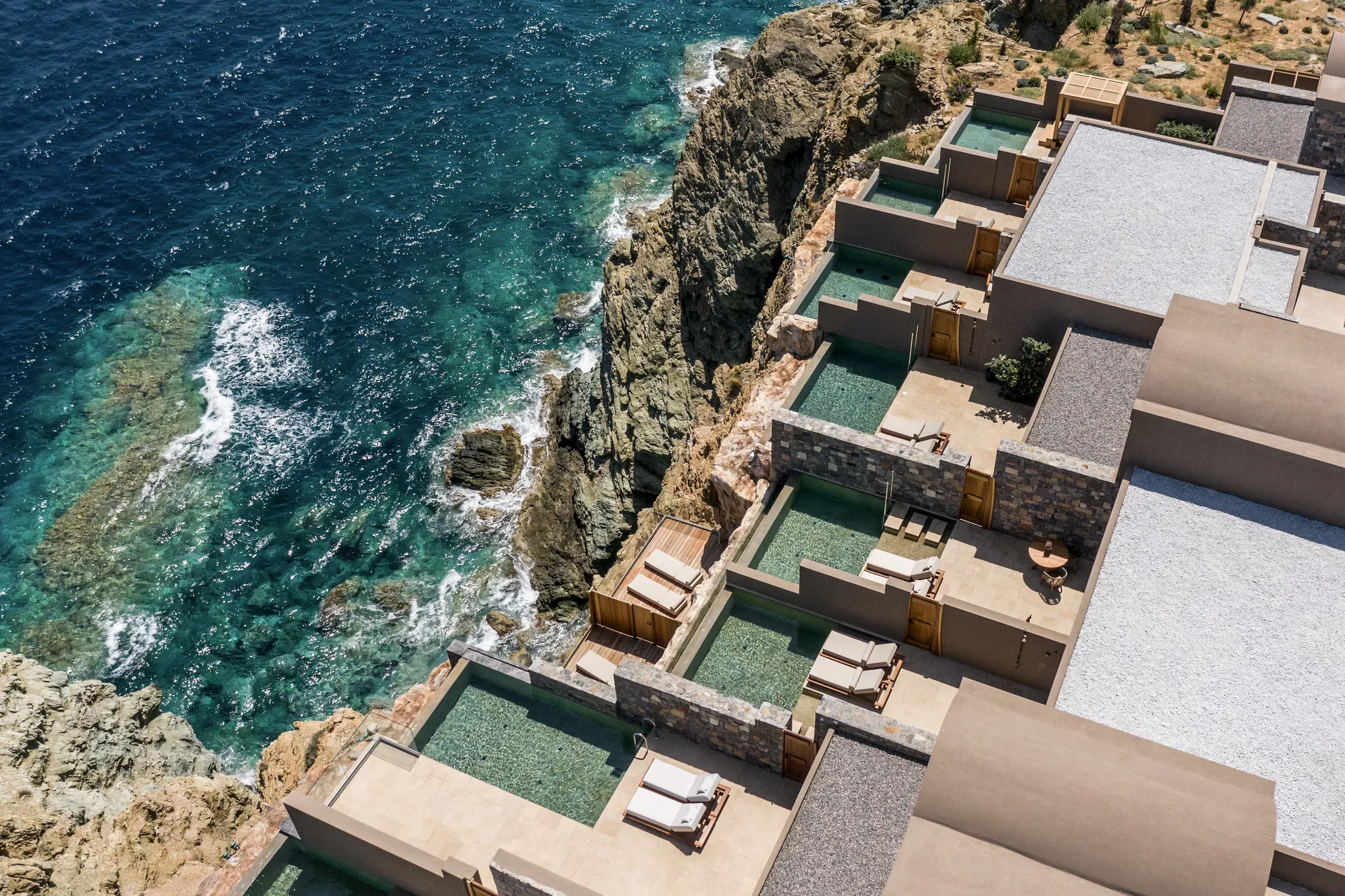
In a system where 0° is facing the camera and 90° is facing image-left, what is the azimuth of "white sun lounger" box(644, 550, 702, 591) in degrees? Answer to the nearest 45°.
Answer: approximately 135°

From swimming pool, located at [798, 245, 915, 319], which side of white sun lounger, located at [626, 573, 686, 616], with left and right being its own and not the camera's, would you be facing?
right

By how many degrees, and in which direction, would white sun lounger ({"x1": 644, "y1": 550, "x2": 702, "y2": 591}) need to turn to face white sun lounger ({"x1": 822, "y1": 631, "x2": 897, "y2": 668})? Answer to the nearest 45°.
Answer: approximately 180°

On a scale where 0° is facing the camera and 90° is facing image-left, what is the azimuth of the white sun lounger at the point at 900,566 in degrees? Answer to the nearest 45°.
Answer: approximately 90°

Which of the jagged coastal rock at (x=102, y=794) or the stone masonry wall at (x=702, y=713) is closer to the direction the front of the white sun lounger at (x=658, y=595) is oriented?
the jagged coastal rock

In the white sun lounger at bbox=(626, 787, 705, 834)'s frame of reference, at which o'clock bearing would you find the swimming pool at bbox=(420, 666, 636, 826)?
The swimming pool is roughly at 12 o'clock from the white sun lounger.

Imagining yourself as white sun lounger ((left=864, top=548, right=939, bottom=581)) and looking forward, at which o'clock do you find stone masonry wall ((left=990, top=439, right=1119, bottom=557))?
The stone masonry wall is roughly at 5 o'clock from the white sun lounger.

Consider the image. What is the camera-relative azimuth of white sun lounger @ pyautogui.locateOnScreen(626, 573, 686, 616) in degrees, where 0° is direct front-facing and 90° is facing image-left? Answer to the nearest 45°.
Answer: approximately 135°

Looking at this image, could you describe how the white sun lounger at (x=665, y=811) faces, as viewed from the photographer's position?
facing away from the viewer and to the left of the viewer

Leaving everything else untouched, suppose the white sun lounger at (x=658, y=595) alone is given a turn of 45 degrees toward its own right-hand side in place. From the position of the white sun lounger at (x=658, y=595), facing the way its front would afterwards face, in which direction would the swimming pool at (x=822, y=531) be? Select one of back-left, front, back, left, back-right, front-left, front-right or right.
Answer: right

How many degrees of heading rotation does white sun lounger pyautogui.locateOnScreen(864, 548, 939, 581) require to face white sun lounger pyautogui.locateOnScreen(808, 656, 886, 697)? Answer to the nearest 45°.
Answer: approximately 90° to its left

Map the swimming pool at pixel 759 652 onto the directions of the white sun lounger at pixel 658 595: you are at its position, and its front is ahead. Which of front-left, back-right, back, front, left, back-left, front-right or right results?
back

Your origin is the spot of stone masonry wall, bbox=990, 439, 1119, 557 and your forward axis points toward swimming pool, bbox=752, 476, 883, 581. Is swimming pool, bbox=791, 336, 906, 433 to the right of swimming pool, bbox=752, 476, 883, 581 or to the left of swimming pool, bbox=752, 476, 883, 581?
right
